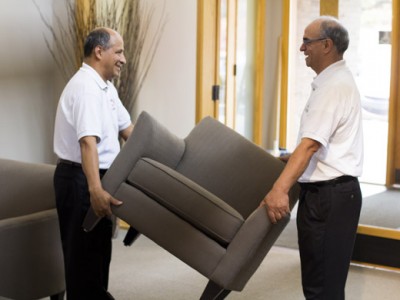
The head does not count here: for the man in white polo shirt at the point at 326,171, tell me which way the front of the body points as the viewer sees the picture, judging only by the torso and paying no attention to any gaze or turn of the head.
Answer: to the viewer's left

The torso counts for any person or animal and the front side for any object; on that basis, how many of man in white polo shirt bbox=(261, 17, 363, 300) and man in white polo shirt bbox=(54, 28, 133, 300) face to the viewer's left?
1

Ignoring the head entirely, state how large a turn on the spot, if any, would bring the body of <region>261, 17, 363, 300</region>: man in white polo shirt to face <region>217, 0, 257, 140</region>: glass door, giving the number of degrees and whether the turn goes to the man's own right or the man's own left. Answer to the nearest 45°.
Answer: approximately 90° to the man's own right

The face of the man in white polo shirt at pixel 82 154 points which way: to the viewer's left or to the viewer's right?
to the viewer's right

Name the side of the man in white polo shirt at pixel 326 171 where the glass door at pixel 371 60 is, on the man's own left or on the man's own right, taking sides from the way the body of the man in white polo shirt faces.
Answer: on the man's own right

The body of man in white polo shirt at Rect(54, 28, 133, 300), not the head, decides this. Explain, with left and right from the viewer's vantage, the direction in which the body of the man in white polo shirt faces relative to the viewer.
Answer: facing to the right of the viewer

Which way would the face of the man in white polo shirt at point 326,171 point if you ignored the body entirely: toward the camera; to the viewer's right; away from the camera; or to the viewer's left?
to the viewer's left
